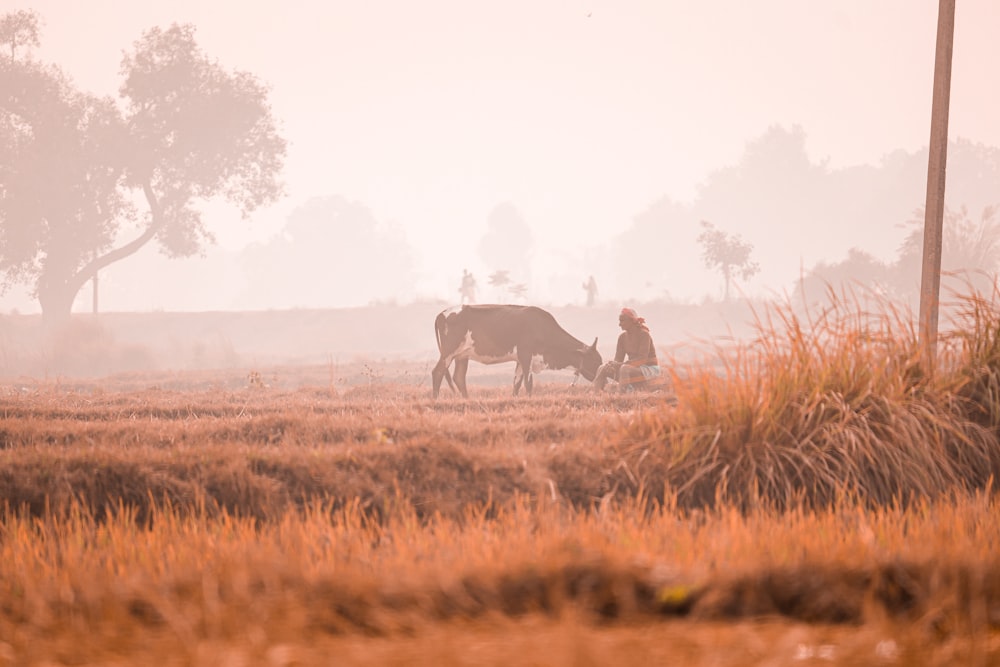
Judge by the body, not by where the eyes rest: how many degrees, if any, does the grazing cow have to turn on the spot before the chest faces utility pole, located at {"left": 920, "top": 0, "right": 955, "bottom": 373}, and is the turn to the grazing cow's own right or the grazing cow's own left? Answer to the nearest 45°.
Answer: approximately 45° to the grazing cow's own right

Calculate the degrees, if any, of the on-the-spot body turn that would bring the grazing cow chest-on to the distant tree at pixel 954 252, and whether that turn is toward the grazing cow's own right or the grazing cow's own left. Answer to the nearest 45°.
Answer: approximately 45° to the grazing cow's own left

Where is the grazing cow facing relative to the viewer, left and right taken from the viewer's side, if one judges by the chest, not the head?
facing to the right of the viewer

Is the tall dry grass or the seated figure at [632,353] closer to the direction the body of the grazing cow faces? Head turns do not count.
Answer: the seated figure

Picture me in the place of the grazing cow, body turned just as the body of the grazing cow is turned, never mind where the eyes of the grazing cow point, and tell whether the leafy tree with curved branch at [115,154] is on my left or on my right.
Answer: on my left

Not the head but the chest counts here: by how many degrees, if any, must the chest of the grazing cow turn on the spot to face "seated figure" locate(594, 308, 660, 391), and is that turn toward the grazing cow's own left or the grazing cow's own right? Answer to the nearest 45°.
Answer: approximately 45° to the grazing cow's own right
